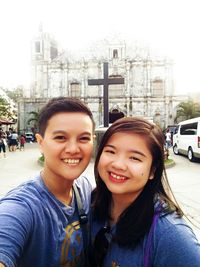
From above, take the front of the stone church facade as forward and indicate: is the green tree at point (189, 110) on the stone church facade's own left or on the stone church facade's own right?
on the stone church facade's own left

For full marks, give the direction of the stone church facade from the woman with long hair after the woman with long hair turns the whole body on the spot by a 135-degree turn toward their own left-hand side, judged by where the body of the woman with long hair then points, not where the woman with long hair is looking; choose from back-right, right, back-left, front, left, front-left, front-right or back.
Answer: left

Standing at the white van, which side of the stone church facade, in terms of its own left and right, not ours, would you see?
front

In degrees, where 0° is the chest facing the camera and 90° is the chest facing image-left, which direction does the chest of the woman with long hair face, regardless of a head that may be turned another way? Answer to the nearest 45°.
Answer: approximately 45°

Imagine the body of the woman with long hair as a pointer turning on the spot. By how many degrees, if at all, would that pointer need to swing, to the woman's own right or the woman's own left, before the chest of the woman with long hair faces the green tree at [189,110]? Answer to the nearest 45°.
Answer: approximately 135° to the woman's own right

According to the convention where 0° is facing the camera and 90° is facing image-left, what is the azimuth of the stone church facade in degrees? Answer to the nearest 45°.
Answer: approximately 0°
